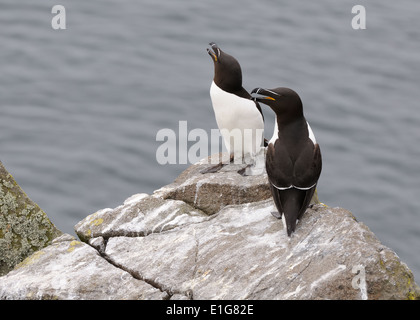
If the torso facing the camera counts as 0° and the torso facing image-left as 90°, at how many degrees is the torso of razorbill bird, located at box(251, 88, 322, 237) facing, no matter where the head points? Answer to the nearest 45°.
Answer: approximately 180°

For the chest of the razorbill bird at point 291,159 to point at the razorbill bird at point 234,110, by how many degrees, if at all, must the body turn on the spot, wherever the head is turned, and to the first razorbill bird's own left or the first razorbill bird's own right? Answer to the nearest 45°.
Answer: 0° — it already faces it

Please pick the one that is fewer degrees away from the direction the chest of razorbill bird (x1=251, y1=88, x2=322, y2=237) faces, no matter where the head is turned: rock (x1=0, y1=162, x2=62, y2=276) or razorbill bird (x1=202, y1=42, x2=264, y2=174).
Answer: the razorbill bird

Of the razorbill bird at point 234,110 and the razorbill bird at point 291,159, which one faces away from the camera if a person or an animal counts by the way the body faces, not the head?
the razorbill bird at point 291,159

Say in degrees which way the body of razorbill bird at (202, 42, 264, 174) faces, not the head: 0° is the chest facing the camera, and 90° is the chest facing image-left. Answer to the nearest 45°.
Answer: approximately 45°

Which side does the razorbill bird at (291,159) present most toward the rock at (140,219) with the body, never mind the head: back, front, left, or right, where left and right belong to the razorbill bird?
left

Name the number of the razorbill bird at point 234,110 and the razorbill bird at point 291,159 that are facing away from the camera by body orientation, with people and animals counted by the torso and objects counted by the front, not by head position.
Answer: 1
